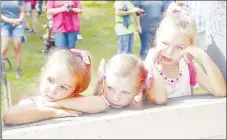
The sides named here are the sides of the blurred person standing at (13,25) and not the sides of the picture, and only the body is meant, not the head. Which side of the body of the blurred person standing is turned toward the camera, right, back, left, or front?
front

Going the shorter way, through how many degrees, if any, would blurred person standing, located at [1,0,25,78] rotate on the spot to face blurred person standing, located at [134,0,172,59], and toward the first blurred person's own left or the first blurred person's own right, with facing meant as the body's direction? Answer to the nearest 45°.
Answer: approximately 90° to the first blurred person's own left

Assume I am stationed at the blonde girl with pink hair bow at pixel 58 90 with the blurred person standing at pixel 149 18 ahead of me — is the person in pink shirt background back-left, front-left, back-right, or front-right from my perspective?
front-left

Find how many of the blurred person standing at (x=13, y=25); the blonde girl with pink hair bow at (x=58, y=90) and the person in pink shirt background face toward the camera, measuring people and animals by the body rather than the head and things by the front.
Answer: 3

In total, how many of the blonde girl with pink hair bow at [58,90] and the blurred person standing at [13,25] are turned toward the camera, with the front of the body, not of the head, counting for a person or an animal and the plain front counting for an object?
2

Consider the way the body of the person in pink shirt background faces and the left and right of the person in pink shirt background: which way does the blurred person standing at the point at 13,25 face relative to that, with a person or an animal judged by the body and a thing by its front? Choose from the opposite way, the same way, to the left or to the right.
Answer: the same way

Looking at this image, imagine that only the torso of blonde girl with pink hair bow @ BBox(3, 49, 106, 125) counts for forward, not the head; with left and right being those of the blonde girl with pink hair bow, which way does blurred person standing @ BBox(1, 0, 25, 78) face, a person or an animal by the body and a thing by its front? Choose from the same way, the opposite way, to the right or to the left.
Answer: the same way

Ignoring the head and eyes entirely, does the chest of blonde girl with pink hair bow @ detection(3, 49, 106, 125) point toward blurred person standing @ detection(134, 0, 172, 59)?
no

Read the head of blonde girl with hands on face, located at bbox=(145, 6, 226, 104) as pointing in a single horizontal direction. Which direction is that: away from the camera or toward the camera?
toward the camera

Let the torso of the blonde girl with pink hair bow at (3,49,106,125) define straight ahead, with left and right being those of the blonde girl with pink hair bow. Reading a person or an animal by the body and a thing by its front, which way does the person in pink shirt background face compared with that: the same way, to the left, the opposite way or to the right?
the same way
